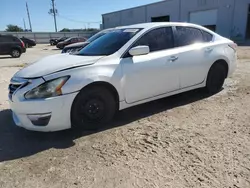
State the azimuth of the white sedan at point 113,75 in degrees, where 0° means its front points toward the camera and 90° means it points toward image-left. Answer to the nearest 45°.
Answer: approximately 45°

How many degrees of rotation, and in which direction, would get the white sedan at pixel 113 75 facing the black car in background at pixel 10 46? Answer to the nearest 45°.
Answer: approximately 90° to its right
